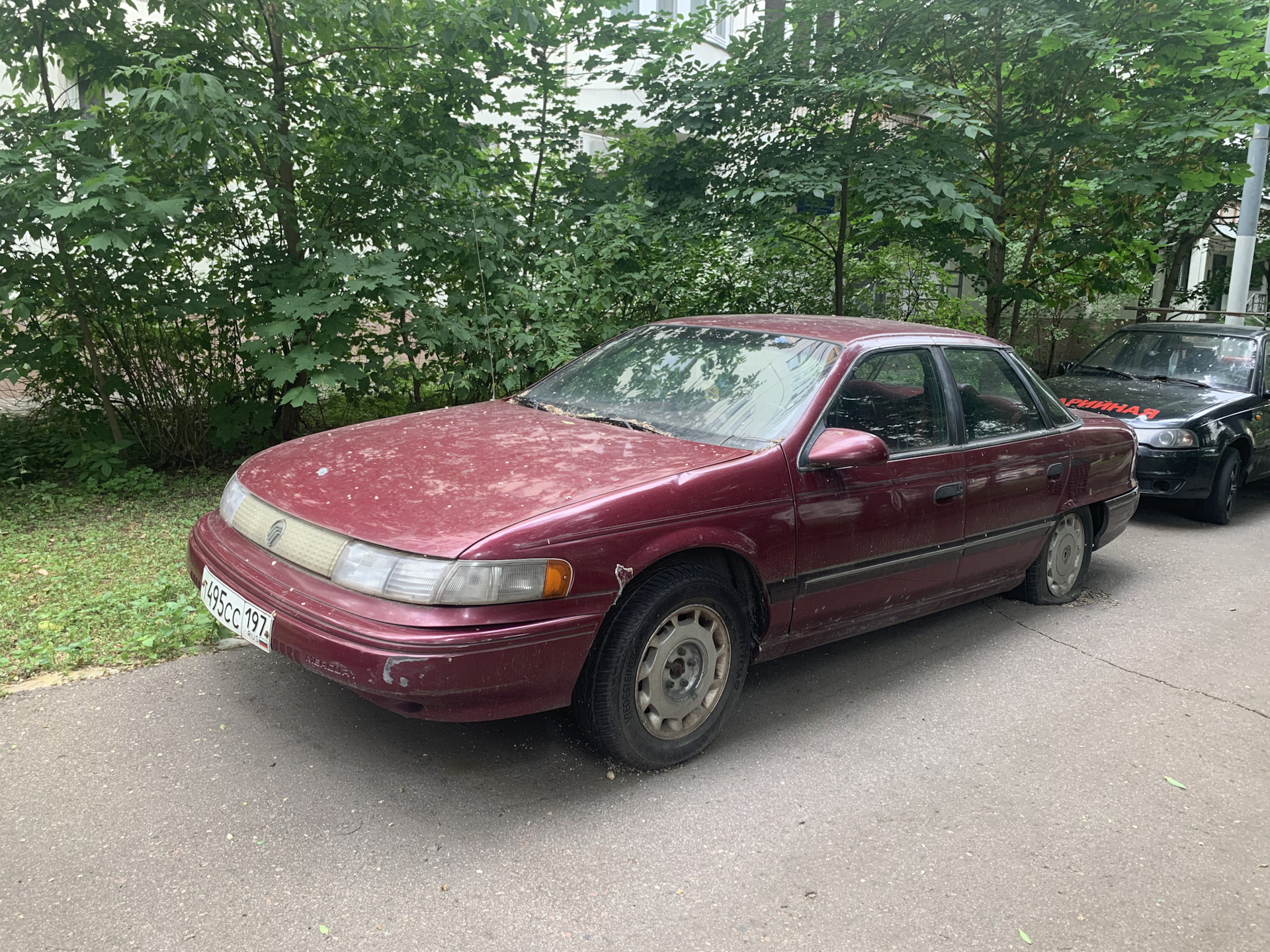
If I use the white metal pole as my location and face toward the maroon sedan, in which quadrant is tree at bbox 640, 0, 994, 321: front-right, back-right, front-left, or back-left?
front-right

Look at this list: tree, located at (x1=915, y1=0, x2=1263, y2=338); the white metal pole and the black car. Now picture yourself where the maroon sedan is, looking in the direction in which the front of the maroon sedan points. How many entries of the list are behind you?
3

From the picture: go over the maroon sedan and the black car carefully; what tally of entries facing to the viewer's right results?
0

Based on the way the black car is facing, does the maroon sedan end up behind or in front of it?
in front

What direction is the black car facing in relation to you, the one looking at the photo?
facing the viewer and to the left of the viewer

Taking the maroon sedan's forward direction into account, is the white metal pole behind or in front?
behind

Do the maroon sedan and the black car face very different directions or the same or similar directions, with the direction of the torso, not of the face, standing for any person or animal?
same or similar directions

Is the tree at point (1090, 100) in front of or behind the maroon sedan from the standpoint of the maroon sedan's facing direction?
behind

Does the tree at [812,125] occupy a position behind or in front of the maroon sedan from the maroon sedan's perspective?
behind

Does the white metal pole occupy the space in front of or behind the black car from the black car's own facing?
behind

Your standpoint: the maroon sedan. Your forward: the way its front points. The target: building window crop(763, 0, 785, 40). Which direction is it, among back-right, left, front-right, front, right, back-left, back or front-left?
back-right

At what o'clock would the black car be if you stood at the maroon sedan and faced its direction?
The black car is roughly at 6 o'clock from the maroon sedan.
